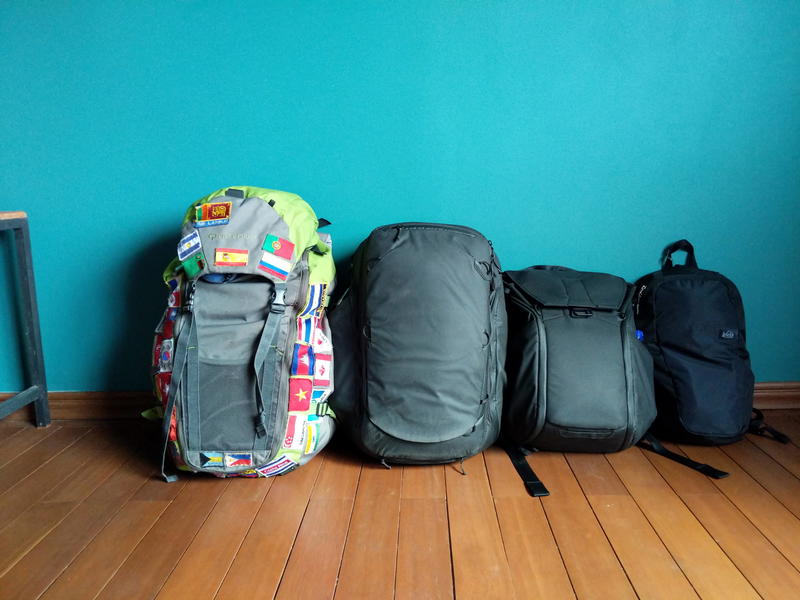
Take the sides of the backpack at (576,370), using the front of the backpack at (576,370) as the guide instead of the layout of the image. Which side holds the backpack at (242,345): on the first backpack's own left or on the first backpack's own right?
on the first backpack's own right

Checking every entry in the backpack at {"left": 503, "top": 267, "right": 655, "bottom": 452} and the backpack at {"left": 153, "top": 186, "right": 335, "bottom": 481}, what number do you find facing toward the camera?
2

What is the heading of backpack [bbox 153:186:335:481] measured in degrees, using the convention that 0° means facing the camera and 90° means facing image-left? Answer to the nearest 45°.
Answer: approximately 0°

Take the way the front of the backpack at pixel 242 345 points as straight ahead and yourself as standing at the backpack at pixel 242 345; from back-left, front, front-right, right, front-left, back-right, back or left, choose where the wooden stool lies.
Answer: back-right

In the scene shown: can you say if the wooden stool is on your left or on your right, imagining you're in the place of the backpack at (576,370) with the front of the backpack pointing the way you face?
on your right

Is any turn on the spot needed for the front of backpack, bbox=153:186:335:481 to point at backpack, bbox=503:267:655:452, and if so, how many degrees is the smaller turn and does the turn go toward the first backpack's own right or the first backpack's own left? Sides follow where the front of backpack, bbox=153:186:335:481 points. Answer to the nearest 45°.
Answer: approximately 90° to the first backpack's own left

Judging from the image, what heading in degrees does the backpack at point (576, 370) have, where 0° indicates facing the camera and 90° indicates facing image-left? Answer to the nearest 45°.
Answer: approximately 0°

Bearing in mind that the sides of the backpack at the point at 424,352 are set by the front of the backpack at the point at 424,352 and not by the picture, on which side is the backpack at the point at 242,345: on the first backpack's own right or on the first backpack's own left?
on the first backpack's own right

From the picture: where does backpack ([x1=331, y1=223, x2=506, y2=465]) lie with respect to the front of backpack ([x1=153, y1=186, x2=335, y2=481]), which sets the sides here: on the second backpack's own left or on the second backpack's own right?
on the second backpack's own left
